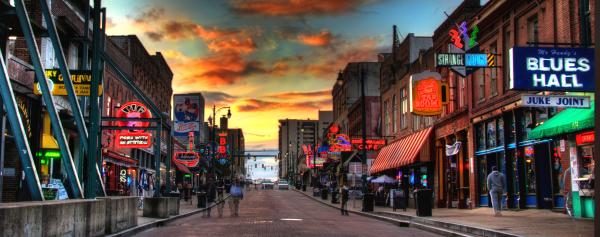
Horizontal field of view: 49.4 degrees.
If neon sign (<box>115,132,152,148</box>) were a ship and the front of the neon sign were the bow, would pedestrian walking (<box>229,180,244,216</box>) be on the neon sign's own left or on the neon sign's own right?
on the neon sign's own left
